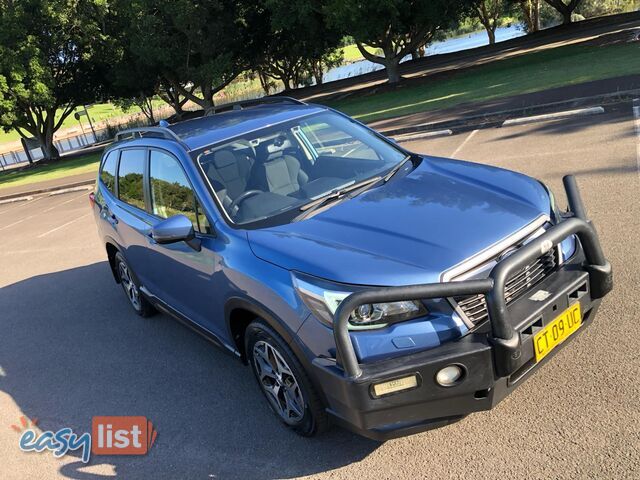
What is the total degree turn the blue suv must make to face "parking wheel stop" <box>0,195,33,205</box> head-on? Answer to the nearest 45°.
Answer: approximately 180°

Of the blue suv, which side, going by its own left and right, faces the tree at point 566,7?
left

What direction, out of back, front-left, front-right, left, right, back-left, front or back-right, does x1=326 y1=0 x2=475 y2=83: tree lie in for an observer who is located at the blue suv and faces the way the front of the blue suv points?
back-left

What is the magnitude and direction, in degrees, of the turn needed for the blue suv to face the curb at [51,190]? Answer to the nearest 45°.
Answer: approximately 180°

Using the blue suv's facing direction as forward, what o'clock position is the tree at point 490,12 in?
The tree is roughly at 8 o'clock from the blue suv.

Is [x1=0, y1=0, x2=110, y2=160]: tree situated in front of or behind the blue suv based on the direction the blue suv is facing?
behind

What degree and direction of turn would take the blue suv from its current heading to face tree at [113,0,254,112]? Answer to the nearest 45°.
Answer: approximately 135° to its left

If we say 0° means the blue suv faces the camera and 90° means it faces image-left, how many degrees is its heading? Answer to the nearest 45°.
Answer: approximately 315°
